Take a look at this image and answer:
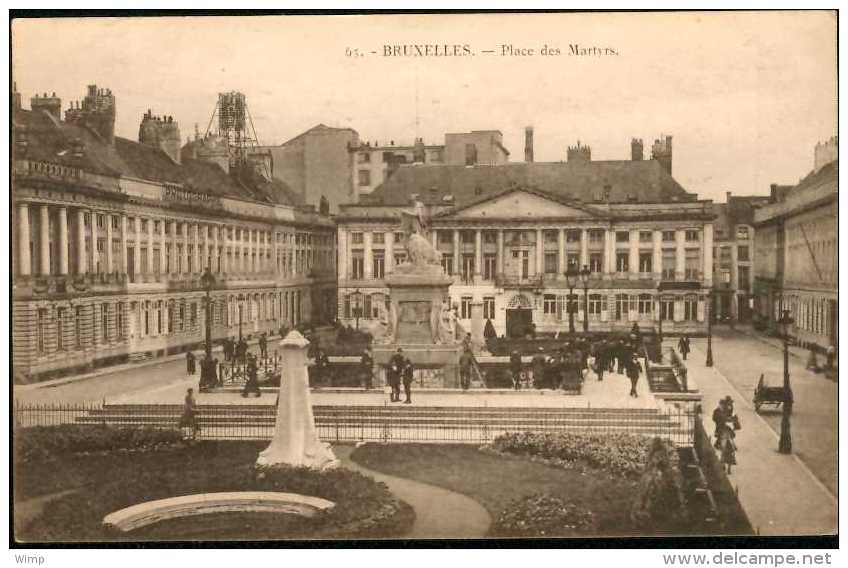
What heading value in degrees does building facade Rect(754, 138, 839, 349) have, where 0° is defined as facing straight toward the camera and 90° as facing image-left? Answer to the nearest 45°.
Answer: approximately 45°

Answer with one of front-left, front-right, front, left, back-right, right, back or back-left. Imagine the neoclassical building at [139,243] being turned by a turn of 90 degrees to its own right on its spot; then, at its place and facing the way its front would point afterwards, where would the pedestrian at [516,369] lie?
back-left

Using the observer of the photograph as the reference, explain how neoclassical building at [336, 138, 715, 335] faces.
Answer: facing the viewer

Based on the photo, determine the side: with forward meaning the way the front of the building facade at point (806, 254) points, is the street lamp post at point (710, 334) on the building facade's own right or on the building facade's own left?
on the building facade's own right

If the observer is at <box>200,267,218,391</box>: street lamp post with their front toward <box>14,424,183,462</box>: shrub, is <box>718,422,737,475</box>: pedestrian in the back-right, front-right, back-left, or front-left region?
front-left

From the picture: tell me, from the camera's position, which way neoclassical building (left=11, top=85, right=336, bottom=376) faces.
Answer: facing the viewer and to the right of the viewer

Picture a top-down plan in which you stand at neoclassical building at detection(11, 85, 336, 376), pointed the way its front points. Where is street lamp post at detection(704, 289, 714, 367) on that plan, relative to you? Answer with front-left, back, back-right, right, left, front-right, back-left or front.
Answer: front-left

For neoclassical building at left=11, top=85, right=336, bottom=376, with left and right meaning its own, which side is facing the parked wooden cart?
front

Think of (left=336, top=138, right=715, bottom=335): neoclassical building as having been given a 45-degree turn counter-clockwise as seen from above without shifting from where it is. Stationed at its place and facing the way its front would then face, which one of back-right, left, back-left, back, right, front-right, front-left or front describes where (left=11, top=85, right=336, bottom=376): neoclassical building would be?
right
